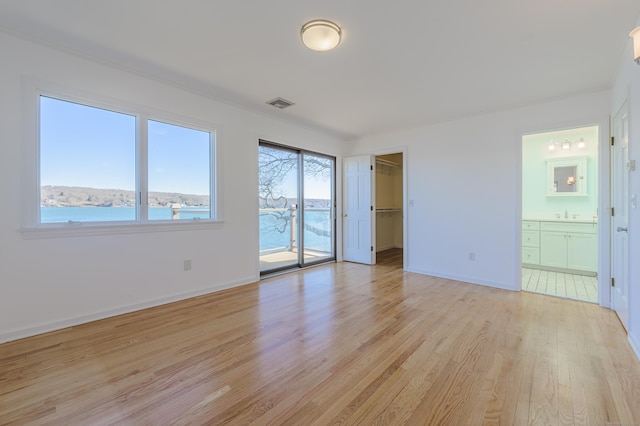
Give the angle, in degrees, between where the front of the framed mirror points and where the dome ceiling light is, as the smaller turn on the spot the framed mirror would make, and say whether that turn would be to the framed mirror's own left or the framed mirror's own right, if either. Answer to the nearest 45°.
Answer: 0° — it already faces it

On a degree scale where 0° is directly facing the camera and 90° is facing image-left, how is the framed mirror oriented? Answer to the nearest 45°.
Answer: approximately 0°

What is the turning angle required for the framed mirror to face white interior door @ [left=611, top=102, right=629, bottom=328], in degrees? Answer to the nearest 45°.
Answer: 0° — it already faces it

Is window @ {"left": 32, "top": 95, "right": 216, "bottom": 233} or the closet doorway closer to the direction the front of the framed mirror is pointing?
the window

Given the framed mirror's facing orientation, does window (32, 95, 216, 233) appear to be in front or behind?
in front

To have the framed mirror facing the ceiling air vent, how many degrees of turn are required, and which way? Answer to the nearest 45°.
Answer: approximately 45° to its right

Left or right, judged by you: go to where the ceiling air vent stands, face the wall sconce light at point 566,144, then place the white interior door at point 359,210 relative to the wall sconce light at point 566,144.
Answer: left

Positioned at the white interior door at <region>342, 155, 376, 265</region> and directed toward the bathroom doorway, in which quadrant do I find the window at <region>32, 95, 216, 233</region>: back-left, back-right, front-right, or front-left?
back-right

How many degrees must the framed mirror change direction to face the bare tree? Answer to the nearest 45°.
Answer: approximately 45° to its right

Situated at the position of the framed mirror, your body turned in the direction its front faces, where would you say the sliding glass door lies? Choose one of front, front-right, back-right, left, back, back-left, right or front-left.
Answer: front-right

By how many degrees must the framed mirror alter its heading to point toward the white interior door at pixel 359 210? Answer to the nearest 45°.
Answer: approximately 45° to its right
